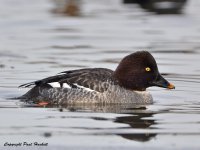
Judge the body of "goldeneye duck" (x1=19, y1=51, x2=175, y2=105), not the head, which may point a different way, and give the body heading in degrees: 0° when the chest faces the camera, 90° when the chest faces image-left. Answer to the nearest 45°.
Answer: approximately 270°
